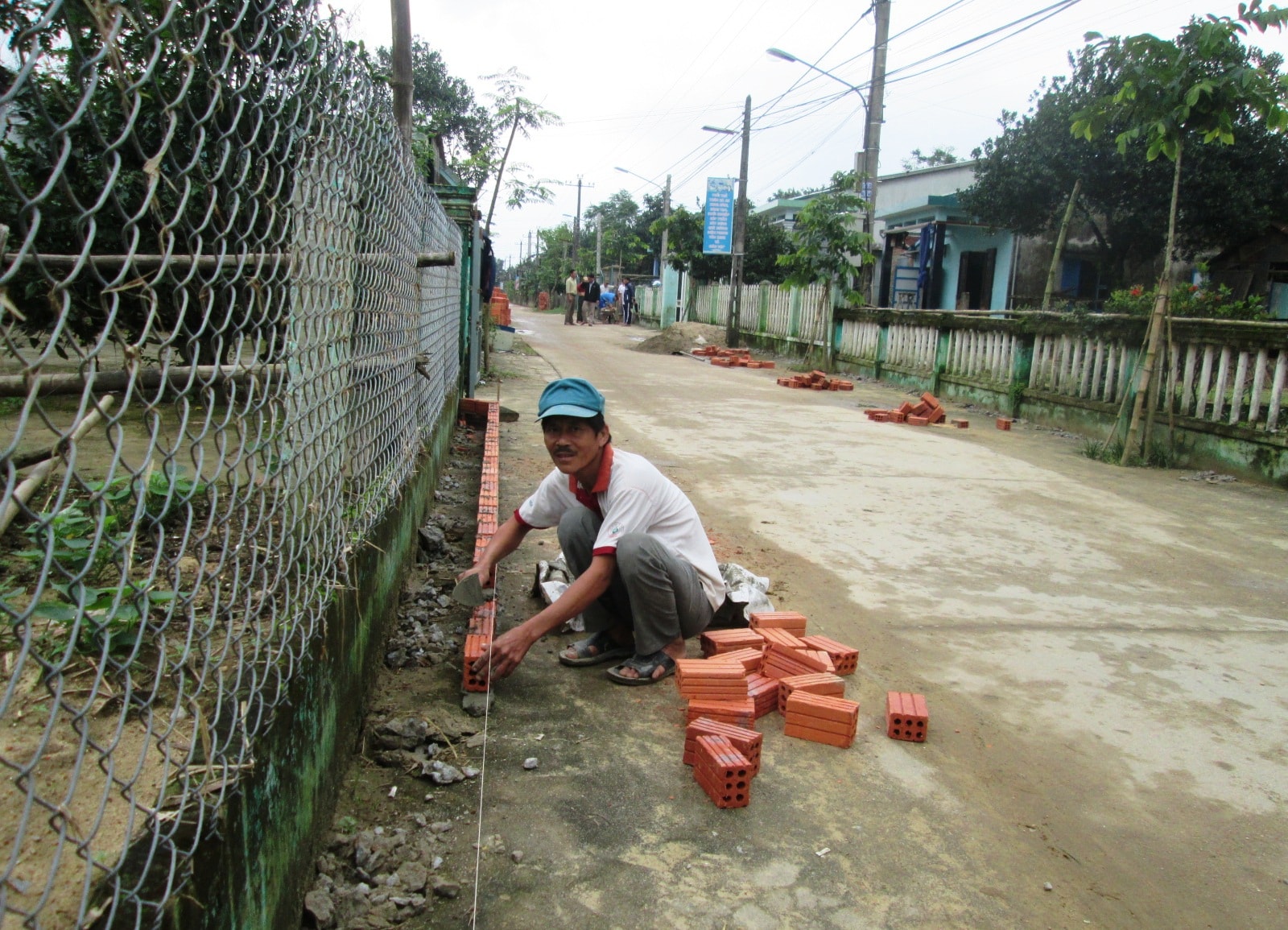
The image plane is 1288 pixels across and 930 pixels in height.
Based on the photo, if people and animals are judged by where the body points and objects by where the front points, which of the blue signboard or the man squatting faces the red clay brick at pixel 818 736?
the blue signboard

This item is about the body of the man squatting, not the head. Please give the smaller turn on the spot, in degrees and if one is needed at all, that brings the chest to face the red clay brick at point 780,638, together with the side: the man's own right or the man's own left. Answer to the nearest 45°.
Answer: approximately 135° to the man's own left

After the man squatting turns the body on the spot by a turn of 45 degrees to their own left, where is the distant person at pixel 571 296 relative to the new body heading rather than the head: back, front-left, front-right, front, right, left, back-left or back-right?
back

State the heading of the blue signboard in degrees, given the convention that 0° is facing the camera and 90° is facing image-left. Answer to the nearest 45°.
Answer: approximately 0°

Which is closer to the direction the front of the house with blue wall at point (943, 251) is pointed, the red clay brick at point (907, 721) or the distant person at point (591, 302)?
the red clay brick

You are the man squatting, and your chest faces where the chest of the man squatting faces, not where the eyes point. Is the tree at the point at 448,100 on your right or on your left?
on your right

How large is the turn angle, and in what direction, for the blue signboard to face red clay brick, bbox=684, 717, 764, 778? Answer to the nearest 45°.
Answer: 0° — it already faces it

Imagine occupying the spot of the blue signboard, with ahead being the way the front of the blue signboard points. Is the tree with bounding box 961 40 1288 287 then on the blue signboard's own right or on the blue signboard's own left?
on the blue signboard's own left

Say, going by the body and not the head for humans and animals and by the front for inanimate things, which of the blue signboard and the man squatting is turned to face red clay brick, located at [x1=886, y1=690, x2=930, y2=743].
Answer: the blue signboard

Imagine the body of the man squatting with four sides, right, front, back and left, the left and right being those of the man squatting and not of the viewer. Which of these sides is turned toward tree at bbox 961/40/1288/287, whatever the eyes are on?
back

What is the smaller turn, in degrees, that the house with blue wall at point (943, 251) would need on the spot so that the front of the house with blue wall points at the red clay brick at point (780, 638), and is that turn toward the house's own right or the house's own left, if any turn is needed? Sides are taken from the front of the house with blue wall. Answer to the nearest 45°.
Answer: approximately 45° to the house's own left

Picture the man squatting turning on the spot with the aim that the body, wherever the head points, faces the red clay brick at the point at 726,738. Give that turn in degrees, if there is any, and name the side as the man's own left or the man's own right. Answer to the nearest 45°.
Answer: approximately 90° to the man's own left

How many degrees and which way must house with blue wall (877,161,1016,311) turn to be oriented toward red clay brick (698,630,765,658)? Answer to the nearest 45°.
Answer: approximately 45° to its left

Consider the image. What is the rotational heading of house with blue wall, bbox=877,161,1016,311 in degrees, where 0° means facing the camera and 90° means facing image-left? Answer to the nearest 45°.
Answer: approximately 45°
